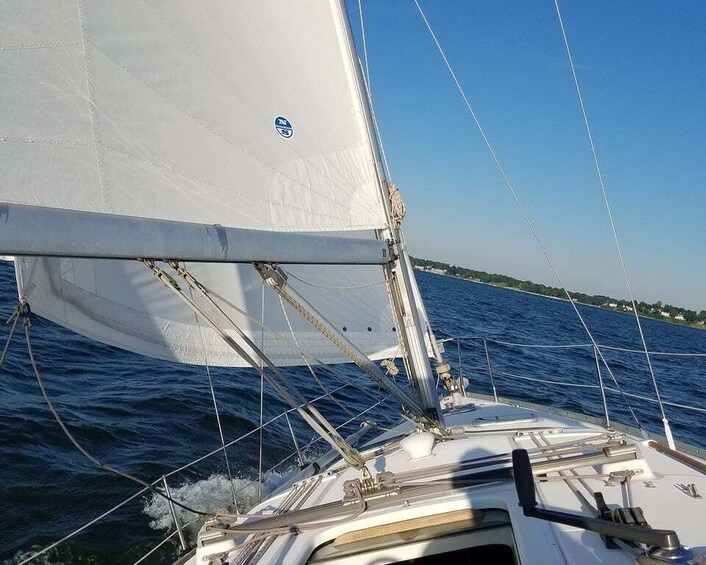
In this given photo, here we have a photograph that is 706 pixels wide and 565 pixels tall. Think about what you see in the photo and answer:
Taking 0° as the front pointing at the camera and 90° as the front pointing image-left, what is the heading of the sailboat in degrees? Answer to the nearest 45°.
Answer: approximately 180°
